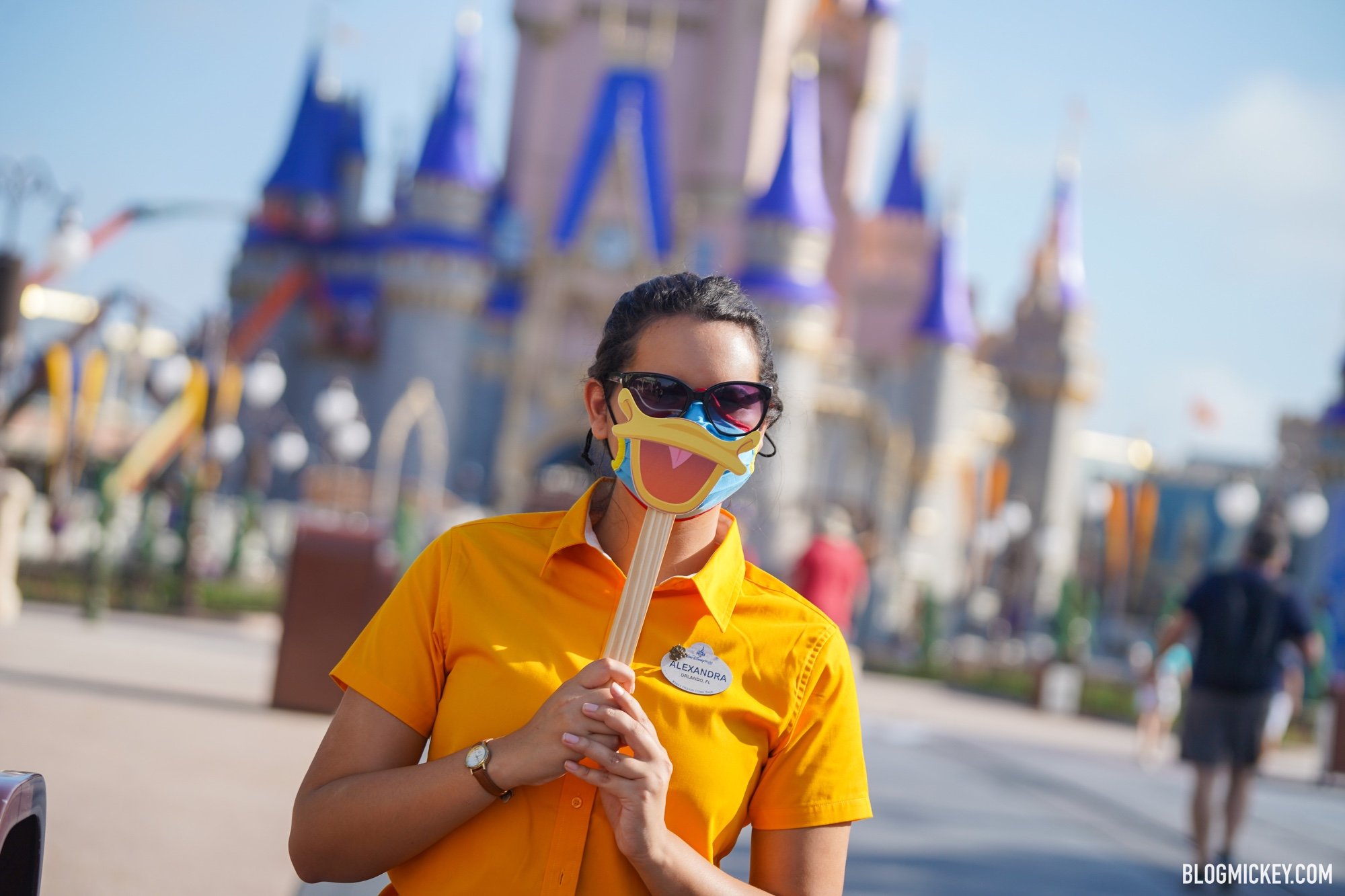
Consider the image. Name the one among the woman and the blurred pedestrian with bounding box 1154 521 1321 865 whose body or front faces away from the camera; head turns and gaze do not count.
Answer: the blurred pedestrian

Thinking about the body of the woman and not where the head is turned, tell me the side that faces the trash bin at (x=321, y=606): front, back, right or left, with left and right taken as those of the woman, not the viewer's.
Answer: back

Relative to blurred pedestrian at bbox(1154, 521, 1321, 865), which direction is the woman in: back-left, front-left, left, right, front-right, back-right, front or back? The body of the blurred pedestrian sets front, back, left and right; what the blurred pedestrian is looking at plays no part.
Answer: back

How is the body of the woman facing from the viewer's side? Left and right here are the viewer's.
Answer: facing the viewer

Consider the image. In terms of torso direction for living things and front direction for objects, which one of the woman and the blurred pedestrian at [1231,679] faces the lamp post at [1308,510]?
the blurred pedestrian

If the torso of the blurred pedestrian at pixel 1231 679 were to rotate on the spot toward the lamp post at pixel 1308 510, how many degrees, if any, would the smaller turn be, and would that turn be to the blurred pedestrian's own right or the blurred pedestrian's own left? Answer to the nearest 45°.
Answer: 0° — they already face it

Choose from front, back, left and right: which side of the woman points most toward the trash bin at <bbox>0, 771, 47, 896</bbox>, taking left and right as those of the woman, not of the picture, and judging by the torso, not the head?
right

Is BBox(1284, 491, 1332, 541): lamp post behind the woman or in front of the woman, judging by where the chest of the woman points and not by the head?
behind

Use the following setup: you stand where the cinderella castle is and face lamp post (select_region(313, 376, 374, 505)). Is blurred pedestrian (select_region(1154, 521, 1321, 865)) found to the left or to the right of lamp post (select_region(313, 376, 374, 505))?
left

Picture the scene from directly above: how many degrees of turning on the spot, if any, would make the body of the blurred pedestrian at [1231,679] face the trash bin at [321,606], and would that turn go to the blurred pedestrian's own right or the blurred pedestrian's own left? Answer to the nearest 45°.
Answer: approximately 90° to the blurred pedestrian's own left

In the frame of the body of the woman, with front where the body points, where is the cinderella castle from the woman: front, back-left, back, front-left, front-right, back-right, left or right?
back

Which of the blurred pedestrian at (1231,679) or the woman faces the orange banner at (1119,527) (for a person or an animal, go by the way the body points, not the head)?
the blurred pedestrian

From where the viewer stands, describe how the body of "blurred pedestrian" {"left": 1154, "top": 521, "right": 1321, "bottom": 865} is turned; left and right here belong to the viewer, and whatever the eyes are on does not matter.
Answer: facing away from the viewer

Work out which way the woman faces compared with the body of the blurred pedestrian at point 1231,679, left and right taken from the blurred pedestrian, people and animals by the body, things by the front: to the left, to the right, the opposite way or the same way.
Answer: the opposite way

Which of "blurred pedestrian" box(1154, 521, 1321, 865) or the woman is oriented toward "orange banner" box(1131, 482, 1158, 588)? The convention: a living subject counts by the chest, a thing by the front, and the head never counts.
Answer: the blurred pedestrian

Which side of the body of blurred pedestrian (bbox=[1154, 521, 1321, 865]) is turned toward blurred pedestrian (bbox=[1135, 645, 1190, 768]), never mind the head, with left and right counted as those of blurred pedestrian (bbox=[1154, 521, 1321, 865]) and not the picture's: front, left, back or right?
front
